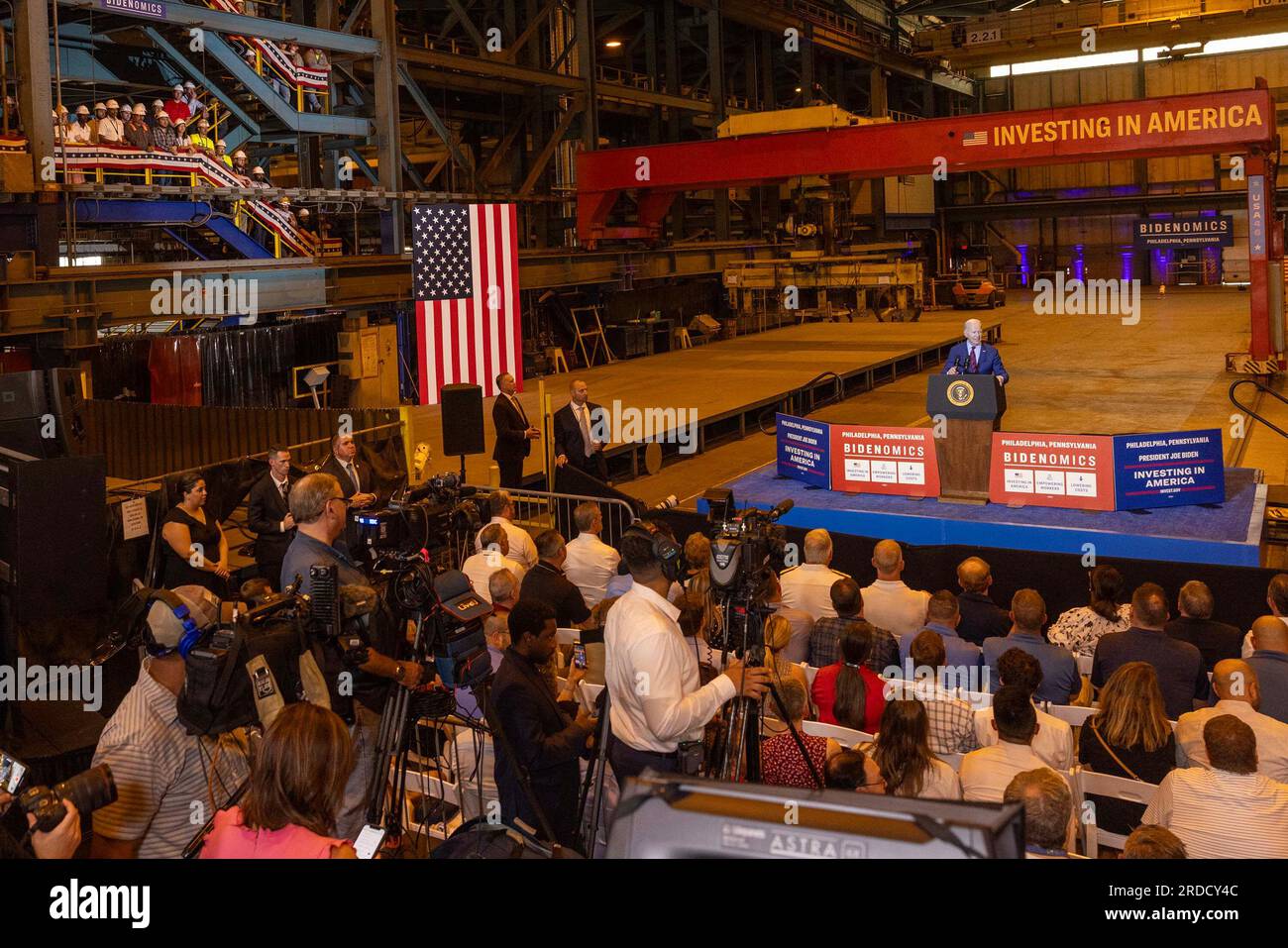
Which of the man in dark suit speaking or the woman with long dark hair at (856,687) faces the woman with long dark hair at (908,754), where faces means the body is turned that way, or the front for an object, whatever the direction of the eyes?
the man in dark suit speaking

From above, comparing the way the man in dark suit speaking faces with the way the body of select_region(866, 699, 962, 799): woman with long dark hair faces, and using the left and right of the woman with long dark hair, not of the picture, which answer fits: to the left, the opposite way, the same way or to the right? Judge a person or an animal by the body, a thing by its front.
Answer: the opposite way

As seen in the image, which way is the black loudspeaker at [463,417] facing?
toward the camera

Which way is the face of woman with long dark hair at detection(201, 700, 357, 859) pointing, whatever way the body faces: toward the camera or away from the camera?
away from the camera

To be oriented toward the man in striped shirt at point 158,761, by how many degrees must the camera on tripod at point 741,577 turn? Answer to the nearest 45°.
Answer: approximately 180°

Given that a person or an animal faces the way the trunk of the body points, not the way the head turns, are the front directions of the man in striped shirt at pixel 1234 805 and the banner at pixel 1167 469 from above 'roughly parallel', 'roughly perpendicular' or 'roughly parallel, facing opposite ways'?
roughly parallel, facing opposite ways

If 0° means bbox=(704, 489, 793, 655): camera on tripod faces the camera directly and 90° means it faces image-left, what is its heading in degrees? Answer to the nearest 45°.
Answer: approximately 225°

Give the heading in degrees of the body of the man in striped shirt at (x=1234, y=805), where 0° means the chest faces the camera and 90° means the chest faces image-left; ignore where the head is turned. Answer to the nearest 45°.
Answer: approximately 180°

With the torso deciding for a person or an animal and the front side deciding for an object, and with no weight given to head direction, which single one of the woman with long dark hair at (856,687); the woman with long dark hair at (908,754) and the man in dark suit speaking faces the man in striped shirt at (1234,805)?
the man in dark suit speaking

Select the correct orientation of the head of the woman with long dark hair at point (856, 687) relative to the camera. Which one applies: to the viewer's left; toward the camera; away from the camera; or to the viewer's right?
away from the camera

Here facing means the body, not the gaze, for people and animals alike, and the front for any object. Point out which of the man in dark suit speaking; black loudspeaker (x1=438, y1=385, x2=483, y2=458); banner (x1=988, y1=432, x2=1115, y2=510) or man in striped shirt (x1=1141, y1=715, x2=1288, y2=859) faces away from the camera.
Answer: the man in striped shirt

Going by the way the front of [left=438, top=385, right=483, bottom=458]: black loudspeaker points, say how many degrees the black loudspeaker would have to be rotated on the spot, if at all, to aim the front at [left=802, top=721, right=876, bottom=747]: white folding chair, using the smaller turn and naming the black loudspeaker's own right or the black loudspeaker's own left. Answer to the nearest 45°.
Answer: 0° — it already faces it

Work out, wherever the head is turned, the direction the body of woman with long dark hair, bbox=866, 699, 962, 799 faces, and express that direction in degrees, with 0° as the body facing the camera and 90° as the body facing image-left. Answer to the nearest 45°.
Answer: approximately 180°

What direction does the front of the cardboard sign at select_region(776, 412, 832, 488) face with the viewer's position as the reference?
facing the viewer and to the left of the viewer

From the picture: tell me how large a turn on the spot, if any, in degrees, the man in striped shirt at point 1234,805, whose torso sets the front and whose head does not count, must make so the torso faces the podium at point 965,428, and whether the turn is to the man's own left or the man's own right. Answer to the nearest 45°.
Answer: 0° — they already face it

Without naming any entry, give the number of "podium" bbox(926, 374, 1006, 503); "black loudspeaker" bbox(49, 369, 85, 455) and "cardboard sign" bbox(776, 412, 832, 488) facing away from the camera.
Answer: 0

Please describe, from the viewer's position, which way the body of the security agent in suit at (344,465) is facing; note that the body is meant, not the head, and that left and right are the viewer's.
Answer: facing the viewer and to the right of the viewer

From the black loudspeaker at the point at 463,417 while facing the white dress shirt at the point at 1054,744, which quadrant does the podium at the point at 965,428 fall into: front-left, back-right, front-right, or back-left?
front-left
